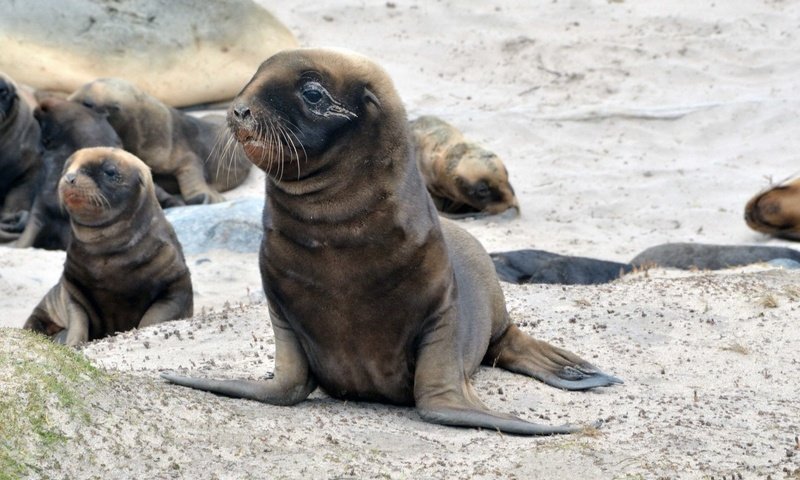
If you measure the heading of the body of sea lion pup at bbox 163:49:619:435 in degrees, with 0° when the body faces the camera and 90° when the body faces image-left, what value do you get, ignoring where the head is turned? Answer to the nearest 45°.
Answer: approximately 45°

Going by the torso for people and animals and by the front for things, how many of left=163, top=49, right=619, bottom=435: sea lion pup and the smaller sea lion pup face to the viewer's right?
0

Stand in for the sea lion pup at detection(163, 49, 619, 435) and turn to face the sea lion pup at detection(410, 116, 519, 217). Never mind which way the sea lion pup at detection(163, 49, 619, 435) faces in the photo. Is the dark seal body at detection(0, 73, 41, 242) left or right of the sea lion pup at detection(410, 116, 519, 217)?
left

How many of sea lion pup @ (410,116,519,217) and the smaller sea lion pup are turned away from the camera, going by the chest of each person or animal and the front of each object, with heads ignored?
0

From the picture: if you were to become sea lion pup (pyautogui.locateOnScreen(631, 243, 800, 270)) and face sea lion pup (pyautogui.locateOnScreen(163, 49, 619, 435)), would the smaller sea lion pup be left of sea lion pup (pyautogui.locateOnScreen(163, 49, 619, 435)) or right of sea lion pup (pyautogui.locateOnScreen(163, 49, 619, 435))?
right

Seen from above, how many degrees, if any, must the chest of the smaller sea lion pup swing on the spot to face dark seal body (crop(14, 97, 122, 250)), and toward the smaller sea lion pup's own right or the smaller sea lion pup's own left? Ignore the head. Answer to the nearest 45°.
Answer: approximately 135° to the smaller sea lion pup's own right

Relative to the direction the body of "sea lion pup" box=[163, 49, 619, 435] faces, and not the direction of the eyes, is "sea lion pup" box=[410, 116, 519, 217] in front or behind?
behind

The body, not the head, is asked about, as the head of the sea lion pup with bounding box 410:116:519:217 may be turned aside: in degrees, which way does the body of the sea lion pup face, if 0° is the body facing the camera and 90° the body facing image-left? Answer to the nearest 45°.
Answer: approximately 315°

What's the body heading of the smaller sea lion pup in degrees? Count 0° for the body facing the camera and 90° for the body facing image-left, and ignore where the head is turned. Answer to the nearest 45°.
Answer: approximately 45°

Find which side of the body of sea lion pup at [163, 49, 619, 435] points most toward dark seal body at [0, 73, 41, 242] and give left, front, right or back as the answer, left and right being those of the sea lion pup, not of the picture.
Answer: right

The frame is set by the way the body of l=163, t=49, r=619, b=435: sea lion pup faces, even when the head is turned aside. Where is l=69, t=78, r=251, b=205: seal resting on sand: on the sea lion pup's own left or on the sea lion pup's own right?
on the sea lion pup's own right

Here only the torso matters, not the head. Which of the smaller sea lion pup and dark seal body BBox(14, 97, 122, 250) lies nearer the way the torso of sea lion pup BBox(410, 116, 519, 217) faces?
the smaller sea lion pup
